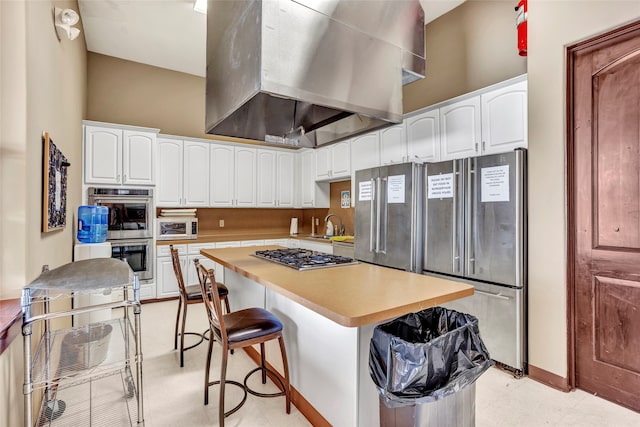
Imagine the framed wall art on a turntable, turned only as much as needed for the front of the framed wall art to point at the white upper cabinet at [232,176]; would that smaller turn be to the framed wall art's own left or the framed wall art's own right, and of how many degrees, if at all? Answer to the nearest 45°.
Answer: approximately 45° to the framed wall art's own left

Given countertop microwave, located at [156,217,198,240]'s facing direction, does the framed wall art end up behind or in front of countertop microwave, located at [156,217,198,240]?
in front

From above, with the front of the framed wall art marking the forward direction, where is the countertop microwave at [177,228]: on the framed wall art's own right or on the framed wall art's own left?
on the framed wall art's own left

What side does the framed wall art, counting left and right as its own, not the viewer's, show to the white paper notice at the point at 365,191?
front

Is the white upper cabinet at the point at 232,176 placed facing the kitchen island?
yes

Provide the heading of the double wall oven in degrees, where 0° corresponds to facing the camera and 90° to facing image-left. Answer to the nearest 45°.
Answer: approximately 0°

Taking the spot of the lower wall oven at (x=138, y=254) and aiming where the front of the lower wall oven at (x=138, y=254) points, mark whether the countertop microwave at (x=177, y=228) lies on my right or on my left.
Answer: on my left

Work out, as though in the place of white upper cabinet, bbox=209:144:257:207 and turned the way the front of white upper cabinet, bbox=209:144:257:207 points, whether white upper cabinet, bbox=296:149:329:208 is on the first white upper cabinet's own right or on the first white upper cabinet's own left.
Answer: on the first white upper cabinet's own left

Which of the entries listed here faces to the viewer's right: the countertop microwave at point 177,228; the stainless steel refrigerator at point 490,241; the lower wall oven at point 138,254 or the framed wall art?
the framed wall art
